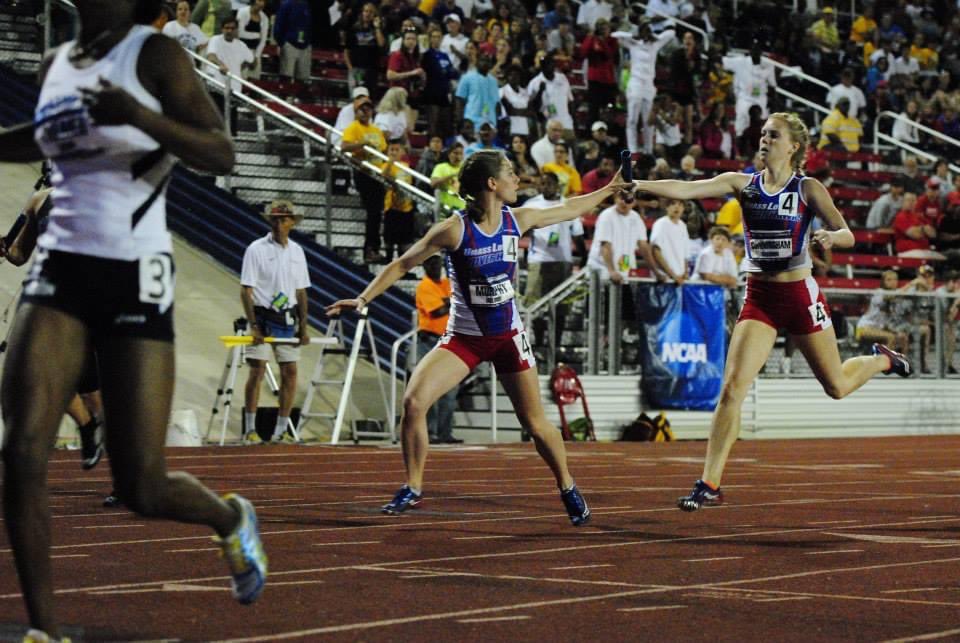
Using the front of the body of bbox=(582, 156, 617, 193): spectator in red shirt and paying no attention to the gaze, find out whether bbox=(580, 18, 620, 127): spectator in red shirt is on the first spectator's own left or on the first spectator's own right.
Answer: on the first spectator's own right

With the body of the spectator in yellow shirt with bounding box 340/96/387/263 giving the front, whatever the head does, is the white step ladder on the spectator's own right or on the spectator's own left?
on the spectator's own right

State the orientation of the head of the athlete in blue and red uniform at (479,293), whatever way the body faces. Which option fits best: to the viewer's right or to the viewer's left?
to the viewer's right

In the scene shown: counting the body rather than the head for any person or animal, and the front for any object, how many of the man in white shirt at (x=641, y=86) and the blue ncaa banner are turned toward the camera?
2

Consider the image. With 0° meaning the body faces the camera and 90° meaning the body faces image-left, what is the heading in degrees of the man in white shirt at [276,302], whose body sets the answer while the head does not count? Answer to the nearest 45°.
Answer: approximately 0°

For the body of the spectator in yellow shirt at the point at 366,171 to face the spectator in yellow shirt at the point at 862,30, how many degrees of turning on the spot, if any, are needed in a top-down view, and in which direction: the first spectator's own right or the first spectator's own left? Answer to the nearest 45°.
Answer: approximately 90° to the first spectator's own left

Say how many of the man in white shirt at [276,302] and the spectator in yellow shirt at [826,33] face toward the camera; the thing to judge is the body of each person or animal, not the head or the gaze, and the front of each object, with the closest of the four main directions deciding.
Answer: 2
